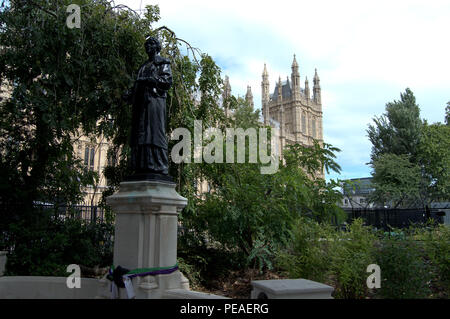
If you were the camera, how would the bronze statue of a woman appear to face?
facing the viewer and to the left of the viewer

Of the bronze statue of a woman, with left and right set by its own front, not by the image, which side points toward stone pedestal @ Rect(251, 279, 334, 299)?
left

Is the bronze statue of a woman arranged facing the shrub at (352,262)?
no

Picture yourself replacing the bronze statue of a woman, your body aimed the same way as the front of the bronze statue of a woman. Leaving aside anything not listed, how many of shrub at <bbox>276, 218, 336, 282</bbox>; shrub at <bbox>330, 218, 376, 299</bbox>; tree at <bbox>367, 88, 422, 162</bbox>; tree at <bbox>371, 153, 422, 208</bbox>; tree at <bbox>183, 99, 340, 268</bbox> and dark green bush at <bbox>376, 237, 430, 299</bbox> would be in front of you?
0

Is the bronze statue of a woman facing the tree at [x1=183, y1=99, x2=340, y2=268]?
no

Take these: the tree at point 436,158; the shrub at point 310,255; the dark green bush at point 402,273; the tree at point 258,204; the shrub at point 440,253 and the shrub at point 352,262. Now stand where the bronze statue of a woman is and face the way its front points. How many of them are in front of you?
0

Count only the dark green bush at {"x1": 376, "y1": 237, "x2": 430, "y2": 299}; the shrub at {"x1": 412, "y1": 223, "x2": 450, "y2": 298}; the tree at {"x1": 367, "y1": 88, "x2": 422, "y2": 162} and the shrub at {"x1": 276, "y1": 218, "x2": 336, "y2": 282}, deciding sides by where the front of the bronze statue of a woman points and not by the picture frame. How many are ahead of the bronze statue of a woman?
0

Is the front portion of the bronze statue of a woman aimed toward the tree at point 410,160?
no

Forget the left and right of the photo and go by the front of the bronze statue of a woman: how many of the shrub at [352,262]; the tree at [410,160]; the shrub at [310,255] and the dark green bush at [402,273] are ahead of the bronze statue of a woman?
0

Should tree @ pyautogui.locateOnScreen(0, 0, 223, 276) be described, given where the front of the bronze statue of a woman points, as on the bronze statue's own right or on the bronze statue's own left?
on the bronze statue's own right

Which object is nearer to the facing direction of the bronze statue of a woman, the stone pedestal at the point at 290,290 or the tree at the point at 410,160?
the stone pedestal

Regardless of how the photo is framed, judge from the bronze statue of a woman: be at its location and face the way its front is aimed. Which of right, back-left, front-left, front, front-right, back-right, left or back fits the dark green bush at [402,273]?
back-left

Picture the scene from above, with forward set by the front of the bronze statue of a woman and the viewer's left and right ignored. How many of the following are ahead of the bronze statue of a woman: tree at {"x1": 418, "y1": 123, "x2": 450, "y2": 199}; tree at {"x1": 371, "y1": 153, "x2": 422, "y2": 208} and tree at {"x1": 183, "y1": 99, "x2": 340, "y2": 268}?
0

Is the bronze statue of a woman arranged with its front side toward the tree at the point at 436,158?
no

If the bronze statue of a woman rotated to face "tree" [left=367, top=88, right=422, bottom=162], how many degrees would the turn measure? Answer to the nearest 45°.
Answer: approximately 180°

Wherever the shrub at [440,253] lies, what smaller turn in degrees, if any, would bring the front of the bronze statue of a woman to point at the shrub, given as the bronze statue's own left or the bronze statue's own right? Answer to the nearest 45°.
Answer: approximately 135° to the bronze statue's own left
